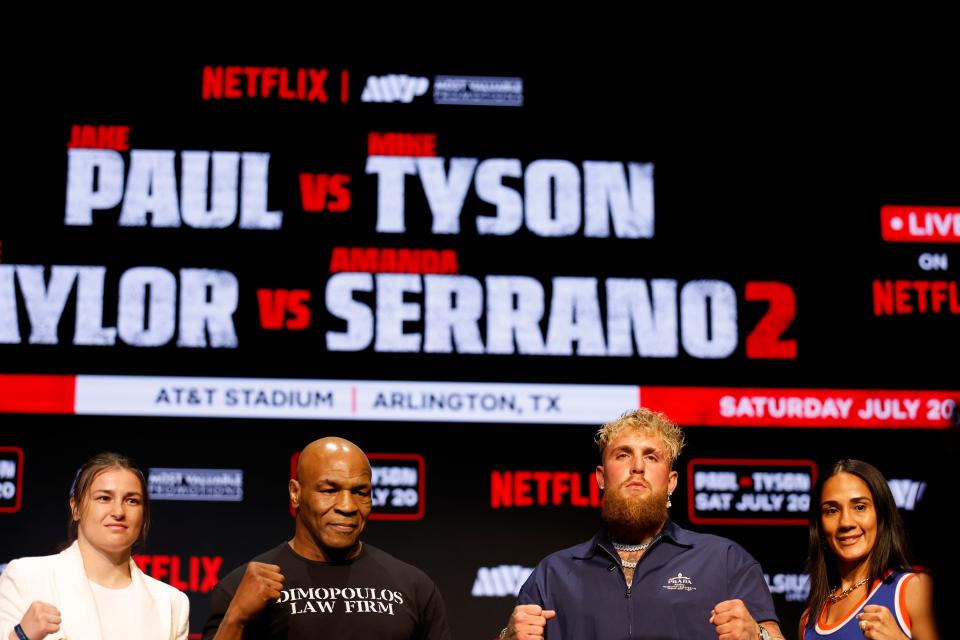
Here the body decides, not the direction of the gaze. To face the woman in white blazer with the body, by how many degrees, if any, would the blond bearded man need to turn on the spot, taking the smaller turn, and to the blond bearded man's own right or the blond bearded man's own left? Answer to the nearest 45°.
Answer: approximately 90° to the blond bearded man's own right

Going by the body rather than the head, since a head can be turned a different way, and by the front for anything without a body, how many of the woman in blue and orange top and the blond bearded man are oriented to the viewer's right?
0

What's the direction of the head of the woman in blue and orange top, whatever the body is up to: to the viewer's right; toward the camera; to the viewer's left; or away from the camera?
toward the camera

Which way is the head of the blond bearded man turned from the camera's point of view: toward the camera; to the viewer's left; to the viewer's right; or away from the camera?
toward the camera

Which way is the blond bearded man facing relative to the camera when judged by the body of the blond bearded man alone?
toward the camera

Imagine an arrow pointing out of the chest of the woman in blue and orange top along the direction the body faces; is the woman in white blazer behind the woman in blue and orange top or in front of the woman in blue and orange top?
in front
